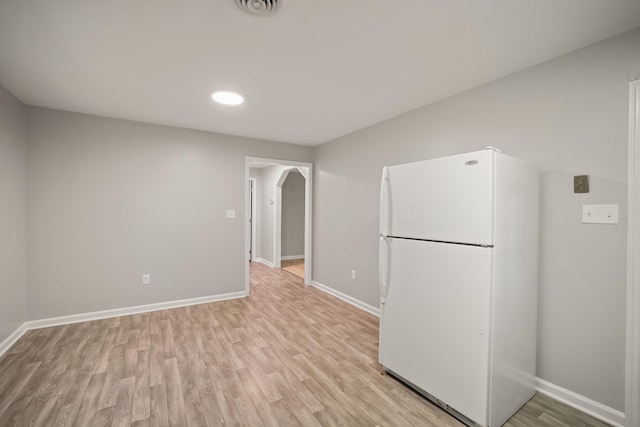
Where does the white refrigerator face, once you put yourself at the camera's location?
facing the viewer and to the left of the viewer

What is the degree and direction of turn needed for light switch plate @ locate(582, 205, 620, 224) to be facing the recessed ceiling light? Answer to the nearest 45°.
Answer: approximately 45° to its right

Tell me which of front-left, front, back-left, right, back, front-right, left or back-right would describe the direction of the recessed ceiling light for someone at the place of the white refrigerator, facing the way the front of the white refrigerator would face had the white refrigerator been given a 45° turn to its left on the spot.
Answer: right

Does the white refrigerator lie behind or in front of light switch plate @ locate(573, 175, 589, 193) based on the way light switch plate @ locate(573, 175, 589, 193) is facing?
in front

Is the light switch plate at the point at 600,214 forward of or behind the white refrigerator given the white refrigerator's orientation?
behind

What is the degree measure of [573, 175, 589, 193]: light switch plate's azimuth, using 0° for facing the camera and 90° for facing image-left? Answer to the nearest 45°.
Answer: approximately 0°

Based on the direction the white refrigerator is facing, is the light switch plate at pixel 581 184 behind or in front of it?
behind

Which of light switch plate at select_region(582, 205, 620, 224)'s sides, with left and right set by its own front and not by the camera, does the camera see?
front

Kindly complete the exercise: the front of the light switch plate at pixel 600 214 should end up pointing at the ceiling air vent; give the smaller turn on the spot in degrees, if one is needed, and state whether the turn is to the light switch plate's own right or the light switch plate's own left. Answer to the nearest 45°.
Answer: approximately 45° to the light switch plate's own right
